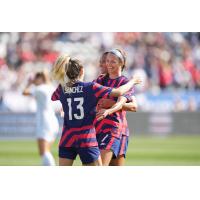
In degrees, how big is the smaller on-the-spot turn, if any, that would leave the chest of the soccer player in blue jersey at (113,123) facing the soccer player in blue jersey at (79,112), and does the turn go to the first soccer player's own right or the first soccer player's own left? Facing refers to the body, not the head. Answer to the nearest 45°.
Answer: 0° — they already face them

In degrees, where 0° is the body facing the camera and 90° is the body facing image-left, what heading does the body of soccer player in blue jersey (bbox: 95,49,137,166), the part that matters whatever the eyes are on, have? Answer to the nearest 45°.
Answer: approximately 45°

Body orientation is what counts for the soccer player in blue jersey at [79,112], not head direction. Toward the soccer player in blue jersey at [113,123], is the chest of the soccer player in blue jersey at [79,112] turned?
yes

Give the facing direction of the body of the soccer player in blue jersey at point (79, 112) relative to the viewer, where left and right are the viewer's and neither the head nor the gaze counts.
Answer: facing away from the viewer and to the right of the viewer

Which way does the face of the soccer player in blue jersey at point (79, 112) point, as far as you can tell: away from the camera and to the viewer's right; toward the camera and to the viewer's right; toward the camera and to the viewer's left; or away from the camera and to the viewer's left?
away from the camera and to the viewer's right

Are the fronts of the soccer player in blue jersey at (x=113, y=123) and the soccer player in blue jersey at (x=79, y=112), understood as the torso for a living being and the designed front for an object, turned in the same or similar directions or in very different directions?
very different directions
